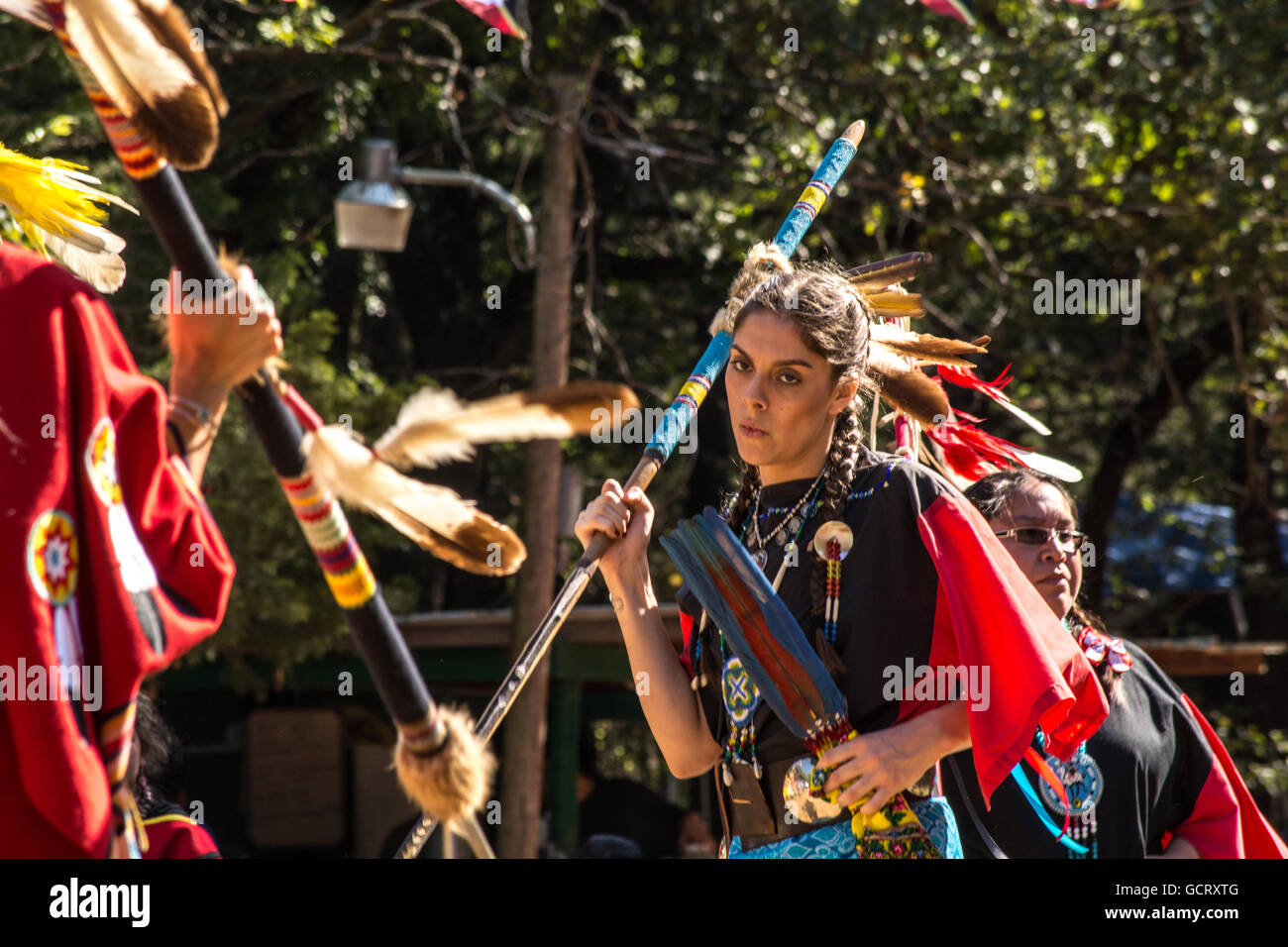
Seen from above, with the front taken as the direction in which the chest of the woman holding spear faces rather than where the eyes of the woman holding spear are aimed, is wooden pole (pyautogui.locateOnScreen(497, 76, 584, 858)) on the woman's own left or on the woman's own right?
on the woman's own right

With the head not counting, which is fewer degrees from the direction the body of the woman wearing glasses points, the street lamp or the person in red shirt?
the person in red shirt

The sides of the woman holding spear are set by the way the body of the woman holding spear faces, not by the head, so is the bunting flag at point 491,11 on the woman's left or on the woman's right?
on the woman's right

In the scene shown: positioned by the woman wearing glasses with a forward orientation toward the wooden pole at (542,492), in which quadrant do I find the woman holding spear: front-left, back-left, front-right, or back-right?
back-left

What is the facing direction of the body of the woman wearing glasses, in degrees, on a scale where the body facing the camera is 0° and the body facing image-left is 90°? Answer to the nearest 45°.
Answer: approximately 0°

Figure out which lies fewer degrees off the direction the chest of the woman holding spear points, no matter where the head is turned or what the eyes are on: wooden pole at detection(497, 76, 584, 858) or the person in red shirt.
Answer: the person in red shirt

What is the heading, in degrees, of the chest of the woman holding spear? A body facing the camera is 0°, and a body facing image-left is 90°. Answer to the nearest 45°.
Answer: approximately 45°
